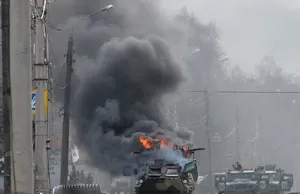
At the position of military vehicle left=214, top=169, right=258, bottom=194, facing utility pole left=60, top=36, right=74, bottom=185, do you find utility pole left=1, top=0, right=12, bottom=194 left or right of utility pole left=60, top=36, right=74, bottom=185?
left

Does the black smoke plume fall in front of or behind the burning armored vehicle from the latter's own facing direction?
behind

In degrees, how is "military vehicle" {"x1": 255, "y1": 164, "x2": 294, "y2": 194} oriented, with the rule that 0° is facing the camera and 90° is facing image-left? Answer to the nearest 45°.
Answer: approximately 0°

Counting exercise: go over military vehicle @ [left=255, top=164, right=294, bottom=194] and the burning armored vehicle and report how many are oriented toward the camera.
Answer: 2

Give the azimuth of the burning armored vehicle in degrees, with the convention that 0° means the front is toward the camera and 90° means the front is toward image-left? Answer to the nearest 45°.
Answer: approximately 0°

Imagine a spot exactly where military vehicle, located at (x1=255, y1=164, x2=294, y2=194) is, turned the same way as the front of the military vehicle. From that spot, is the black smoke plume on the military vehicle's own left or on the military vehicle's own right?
on the military vehicle's own right

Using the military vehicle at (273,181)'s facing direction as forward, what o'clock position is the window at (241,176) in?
The window is roughly at 2 o'clock from the military vehicle.
